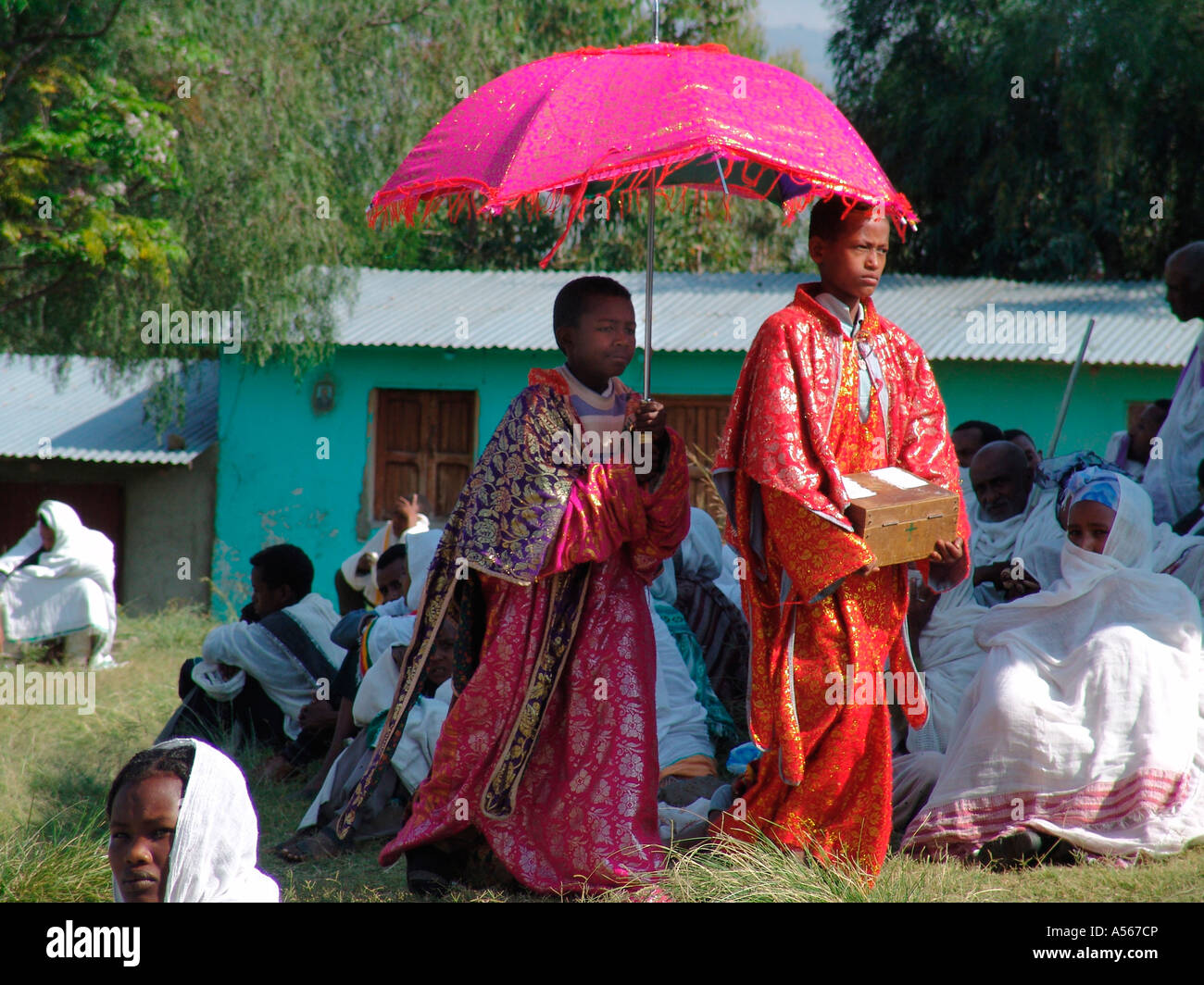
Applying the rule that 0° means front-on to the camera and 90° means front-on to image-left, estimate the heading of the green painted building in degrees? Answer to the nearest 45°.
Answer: approximately 0°

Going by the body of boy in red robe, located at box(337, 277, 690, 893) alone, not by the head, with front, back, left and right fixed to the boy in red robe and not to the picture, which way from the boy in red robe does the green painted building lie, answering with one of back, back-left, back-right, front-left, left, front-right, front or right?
back-left

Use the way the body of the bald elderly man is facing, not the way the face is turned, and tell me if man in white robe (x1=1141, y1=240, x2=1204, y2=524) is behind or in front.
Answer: behind

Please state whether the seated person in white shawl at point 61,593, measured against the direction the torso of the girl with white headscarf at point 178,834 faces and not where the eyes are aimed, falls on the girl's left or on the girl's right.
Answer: on the girl's right

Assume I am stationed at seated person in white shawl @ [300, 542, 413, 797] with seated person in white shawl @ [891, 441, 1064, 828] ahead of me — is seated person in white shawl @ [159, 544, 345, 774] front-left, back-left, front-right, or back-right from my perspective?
back-left

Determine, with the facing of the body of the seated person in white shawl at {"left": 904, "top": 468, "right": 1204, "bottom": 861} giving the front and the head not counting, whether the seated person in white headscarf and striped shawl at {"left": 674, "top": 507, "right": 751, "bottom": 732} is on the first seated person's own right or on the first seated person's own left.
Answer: on the first seated person's own right

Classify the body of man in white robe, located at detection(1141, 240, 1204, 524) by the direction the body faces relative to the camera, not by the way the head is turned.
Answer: to the viewer's left

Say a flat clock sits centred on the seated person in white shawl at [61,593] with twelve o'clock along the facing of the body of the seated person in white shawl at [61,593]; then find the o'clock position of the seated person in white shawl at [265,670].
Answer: the seated person in white shawl at [265,670] is roughly at 10 o'clock from the seated person in white shawl at [61,593].

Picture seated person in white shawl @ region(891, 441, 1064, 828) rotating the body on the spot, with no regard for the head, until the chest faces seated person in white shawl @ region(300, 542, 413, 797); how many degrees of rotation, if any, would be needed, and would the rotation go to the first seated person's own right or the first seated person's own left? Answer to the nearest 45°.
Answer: approximately 45° to the first seated person's own right
